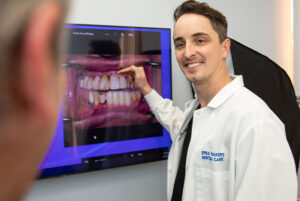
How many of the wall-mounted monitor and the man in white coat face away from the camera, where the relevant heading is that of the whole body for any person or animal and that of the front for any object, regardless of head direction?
0

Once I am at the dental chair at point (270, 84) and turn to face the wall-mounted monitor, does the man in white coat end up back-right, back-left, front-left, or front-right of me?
front-left

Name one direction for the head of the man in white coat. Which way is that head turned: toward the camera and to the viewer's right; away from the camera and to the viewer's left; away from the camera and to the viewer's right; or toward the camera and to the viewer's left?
toward the camera and to the viewer's left

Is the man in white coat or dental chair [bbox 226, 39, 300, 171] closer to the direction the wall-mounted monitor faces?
the man in white coat

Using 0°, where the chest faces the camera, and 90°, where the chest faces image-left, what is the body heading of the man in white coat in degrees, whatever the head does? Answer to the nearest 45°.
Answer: approximately 45°

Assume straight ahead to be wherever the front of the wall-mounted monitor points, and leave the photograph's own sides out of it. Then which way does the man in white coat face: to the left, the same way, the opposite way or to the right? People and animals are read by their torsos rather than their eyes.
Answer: to the right

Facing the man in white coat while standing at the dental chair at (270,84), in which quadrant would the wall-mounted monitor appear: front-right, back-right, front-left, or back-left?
front-right

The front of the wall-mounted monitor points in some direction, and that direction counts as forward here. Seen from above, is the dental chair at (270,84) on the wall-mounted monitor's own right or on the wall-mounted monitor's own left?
on the wall-mounted monitor's own left

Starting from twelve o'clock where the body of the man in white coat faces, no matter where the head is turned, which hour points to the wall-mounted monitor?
The wall-mounted monitor is roughly at 2 o'clock from the man in white coat.

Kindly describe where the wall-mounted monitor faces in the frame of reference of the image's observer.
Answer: facing the viewer and to the right of the viewer

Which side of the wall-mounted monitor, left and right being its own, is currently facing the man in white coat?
front

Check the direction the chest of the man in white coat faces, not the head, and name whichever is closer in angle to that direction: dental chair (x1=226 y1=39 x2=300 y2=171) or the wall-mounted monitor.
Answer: the wall-mounted monitor

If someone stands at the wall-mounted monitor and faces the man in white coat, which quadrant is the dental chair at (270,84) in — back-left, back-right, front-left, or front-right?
front-left

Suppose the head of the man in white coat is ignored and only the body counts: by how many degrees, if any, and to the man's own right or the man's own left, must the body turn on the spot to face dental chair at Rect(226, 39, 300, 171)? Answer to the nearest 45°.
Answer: approximately 180°
